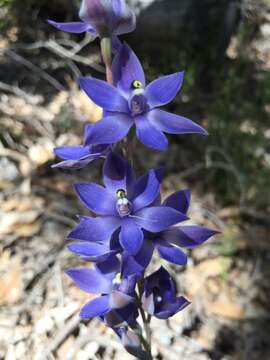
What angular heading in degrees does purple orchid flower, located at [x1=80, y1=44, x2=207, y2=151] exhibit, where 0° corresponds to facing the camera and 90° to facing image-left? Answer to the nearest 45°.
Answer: approximately 0°

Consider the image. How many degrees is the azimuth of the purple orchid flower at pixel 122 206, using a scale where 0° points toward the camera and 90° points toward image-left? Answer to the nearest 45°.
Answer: approximately 0°

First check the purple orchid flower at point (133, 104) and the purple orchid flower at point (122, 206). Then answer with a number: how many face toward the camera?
2

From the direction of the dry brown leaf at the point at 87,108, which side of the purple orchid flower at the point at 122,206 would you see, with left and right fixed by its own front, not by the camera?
back

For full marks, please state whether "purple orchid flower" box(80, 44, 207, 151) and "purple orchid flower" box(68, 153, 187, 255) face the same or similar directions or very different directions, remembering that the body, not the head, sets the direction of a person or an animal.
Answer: same or similar directions
